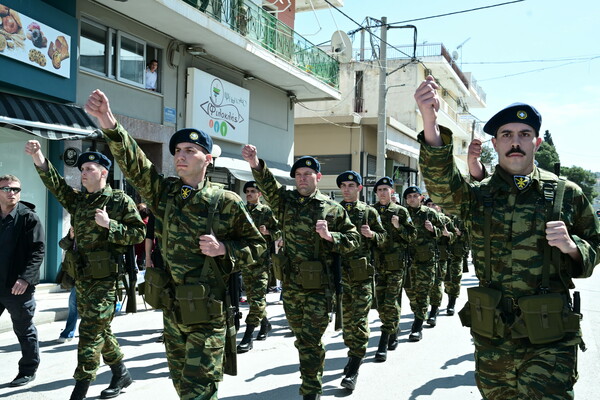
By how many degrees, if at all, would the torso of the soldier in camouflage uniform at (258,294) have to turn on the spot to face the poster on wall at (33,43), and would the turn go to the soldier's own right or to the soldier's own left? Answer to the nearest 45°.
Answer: approximately 90° to the soldier's own right

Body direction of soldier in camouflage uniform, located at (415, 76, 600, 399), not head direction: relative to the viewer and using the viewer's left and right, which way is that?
facing the viewer

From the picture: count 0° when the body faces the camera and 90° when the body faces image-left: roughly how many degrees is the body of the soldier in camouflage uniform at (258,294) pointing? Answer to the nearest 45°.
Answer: approximately 45°

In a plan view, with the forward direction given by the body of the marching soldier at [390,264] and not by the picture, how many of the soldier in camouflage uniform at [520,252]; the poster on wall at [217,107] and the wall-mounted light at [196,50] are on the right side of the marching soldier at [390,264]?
2

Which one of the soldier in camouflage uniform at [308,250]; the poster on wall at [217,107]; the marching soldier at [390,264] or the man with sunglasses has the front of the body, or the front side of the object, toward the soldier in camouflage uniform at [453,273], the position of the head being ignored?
the poster on wall

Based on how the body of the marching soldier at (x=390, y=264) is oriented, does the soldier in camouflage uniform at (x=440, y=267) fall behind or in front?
behind

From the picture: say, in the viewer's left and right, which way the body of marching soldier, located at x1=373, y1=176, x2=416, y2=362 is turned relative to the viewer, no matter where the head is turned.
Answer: facing the viewer and to the left of the viewer

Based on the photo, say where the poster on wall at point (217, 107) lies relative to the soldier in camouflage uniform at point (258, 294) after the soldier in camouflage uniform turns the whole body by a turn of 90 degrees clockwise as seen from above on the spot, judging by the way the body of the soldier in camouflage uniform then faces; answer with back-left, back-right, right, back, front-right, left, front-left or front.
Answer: front-right

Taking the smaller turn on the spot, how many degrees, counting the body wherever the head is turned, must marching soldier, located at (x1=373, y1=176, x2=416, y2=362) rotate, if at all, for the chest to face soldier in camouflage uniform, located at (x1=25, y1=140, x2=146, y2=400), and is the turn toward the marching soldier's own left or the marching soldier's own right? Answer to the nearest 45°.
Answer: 0° — they already face them

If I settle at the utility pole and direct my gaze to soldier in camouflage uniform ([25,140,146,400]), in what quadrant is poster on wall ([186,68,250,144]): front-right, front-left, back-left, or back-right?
front-right

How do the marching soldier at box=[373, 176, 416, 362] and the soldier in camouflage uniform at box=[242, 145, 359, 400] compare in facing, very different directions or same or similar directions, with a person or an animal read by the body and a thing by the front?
same or similar directions

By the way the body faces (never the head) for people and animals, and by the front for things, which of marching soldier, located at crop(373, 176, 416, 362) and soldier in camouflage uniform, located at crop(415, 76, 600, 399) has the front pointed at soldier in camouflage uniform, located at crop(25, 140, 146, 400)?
the marching soldier

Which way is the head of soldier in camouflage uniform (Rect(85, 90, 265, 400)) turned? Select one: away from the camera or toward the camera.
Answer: toward the camera

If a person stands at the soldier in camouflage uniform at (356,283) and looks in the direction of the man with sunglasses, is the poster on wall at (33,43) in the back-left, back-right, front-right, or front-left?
front-right

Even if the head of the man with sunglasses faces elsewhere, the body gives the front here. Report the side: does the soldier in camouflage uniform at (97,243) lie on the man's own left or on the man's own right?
on the man's own left

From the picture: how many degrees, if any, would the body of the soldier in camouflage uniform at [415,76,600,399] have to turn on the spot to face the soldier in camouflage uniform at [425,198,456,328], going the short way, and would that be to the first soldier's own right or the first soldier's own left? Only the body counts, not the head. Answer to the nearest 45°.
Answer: approximately 180°

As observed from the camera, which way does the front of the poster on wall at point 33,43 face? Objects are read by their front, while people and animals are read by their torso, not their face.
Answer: facing the viewer and to the right of the viewer

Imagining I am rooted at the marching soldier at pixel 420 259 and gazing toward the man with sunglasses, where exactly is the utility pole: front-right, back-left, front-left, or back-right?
back-right

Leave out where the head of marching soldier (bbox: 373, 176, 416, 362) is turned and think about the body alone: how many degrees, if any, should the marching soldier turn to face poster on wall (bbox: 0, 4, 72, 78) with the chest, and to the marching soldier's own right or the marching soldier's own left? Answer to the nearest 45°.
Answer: approximately 45° to the marching soldier's own right

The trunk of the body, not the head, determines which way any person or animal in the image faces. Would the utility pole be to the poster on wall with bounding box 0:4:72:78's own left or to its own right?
on its left

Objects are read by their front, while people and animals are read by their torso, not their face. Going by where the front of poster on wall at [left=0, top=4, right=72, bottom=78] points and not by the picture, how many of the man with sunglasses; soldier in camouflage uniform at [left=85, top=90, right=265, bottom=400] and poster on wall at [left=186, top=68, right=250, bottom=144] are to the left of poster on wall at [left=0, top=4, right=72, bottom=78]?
1

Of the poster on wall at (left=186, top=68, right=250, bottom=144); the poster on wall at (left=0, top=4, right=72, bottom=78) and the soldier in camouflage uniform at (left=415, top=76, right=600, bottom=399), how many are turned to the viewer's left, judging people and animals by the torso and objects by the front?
0
